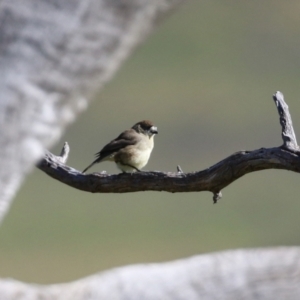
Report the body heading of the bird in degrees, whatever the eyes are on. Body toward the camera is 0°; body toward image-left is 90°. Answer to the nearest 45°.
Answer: approximately 270°

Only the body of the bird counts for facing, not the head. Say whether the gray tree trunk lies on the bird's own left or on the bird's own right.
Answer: on the bird's own right
